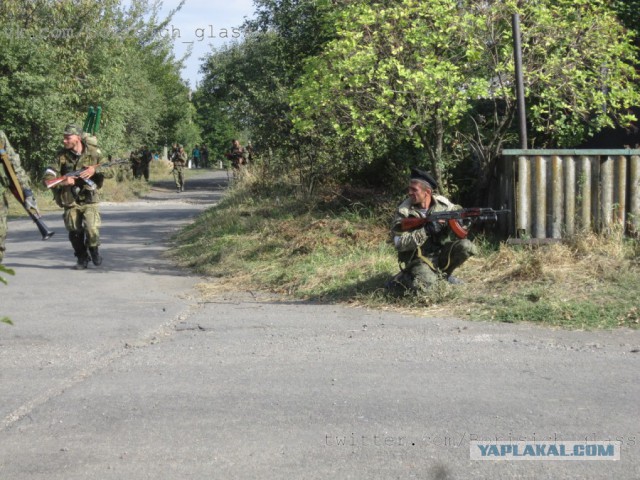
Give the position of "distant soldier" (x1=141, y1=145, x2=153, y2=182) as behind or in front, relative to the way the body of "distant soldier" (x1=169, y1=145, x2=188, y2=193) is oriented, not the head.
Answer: behind

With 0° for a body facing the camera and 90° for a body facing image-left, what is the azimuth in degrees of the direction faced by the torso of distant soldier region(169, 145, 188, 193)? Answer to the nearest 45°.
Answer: approximately 0°

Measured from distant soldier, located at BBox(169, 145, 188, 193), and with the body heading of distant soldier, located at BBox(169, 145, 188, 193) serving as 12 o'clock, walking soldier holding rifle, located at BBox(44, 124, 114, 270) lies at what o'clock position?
walking soldier holding rifle, located at BBox(44, 124, 114, 270) is roughly at 12 o'clock from distant soldier, located at BBox(169, 145, 188, 193).
